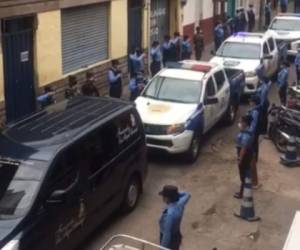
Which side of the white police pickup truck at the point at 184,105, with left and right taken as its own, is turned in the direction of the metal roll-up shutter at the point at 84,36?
right

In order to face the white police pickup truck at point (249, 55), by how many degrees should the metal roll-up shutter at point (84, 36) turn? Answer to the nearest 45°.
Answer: approximately 45° to its left

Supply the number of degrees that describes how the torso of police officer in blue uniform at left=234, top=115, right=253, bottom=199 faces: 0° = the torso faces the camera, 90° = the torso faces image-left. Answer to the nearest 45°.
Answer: approximately 90°

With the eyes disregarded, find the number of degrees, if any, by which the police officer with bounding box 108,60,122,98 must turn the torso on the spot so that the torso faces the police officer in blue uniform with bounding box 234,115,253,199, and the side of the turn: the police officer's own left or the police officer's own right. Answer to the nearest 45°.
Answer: approximately 45° to the police officer's own right

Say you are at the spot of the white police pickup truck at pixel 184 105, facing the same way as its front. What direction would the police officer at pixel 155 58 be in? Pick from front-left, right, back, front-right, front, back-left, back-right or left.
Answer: back-right

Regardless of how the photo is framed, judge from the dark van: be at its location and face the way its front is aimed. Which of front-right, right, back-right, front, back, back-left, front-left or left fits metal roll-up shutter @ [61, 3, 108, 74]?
back-right

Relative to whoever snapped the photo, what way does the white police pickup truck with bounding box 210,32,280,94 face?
facing the viewer and to the left of the viewer

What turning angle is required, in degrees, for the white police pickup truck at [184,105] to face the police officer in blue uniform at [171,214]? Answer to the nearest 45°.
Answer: approximately 45° to its left

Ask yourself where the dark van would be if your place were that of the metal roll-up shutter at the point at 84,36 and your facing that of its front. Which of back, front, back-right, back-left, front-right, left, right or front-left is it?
front-right

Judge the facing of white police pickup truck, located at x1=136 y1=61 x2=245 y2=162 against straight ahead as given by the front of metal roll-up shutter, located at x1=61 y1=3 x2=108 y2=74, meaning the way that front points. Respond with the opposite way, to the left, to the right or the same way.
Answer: to the right

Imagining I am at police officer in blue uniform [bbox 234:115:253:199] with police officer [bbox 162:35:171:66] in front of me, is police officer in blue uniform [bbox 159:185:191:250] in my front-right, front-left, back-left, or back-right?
back-left

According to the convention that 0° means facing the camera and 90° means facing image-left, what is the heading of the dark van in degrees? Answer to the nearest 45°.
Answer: approximately 45°

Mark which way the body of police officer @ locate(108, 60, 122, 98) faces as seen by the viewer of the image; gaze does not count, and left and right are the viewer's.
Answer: facing the viewer and to the right of the viewer
